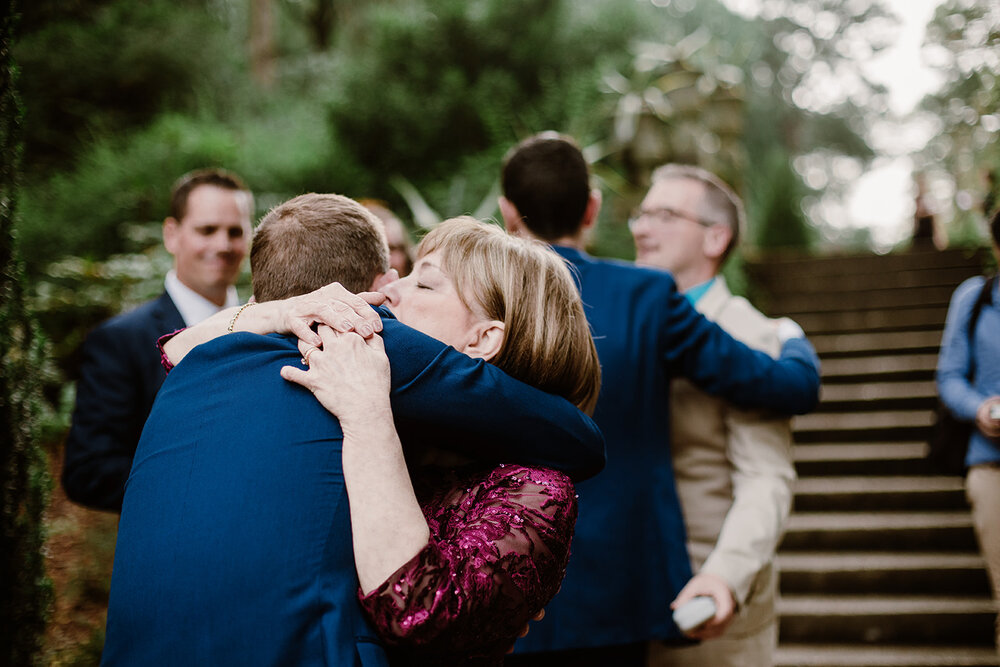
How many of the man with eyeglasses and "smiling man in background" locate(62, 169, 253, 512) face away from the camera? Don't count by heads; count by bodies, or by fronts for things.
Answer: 0

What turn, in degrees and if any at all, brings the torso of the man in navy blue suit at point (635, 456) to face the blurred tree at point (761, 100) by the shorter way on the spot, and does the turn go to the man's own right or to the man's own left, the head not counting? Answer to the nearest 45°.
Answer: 0° — they already face it

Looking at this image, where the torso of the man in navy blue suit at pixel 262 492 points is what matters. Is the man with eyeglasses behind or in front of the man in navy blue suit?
in front

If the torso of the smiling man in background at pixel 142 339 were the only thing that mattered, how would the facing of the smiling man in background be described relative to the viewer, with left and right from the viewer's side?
facing the viewer and to the right of the viewer

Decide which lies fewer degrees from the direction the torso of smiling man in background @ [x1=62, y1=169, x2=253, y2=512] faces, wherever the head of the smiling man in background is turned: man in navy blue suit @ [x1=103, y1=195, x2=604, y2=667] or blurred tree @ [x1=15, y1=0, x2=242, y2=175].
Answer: the man in navy blue suit

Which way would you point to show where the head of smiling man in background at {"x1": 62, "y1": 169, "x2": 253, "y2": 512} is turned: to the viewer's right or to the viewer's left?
to the viewer's right

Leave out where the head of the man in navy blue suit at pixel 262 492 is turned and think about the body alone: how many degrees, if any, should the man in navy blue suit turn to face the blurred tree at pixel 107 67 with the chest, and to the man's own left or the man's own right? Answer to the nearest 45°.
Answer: approximately 45° to the man's own left

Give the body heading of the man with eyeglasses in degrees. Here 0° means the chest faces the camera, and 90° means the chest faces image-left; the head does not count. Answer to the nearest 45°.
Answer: approximately 45°

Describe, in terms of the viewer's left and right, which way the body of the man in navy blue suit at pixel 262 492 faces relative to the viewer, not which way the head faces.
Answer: facing away from the viewer and to the right of the viewer

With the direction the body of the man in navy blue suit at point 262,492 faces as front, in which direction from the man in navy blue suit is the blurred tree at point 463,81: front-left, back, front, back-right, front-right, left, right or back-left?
front-left

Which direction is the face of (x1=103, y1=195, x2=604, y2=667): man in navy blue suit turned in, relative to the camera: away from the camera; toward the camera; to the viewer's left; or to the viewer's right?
away from the camera

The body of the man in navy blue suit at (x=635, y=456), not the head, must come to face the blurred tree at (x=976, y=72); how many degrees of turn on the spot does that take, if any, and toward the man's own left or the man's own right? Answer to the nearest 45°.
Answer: approximately 45° to the man's own right

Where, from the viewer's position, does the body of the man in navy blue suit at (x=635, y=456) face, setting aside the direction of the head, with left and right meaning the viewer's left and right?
facing away from the viewer

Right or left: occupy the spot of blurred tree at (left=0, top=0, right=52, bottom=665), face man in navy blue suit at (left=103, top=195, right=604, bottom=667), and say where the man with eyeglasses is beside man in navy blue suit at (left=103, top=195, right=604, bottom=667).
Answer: left
